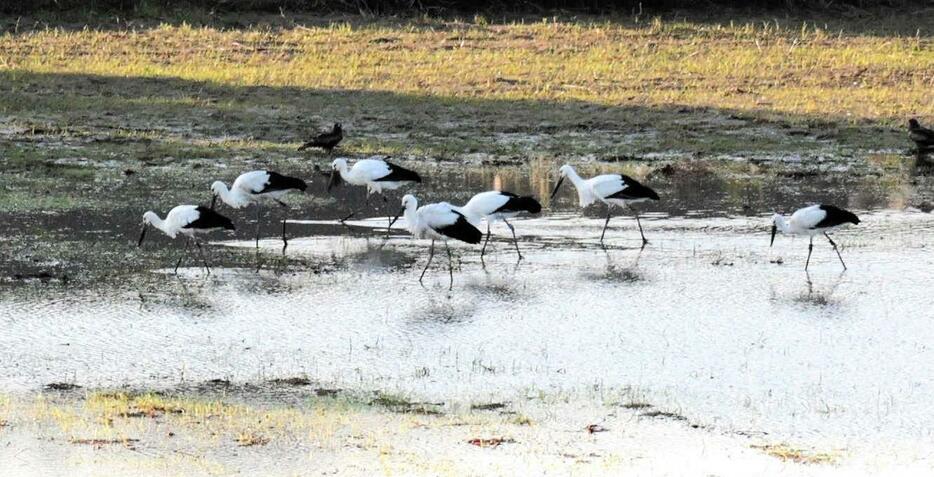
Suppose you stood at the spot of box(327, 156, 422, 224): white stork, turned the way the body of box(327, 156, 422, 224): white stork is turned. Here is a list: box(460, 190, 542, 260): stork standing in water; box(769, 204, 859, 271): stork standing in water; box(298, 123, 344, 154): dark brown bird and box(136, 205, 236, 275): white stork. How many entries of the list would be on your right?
1

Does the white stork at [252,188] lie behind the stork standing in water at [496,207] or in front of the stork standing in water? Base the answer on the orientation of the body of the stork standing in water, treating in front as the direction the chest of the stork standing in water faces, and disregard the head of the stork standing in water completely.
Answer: in front

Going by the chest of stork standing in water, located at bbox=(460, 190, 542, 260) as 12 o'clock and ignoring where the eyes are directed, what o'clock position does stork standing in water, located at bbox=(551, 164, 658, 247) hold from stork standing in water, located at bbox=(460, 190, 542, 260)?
stork standing in water, located at bbox=(551, 164, 658, 247) is roughly at 5 o'clock from stork standing in water, located at bbox=(460, 190, 542, 260).

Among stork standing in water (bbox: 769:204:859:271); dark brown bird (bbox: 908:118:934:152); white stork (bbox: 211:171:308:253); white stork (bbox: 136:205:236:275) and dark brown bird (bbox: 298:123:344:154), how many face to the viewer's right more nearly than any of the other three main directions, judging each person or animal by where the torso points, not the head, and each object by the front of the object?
1

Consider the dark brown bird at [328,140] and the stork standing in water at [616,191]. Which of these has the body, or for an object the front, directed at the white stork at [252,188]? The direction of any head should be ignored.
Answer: the stork standing in water

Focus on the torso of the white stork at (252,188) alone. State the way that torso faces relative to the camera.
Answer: to the viewer's left

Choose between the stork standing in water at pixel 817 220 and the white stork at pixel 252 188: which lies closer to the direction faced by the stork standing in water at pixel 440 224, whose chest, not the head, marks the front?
the white stork

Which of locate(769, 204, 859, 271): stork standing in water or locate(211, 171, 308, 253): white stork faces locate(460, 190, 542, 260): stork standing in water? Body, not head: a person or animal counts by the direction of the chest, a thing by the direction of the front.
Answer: locate(769, 204, 859, 271): stork standing in water

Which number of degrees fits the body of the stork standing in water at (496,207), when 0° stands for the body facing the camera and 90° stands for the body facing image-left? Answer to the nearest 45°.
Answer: approximately 90°

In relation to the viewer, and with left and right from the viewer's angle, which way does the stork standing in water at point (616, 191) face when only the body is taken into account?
facing to the left of the viewer

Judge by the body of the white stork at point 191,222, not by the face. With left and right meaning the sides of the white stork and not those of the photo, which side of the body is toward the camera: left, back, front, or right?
left

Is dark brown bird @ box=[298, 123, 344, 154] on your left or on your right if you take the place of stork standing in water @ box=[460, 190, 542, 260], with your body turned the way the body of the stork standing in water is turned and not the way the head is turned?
on your right

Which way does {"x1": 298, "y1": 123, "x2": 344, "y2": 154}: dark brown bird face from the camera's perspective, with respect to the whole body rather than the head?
to the viewer's right

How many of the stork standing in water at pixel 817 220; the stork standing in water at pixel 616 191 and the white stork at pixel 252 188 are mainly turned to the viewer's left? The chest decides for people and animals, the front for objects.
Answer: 3
